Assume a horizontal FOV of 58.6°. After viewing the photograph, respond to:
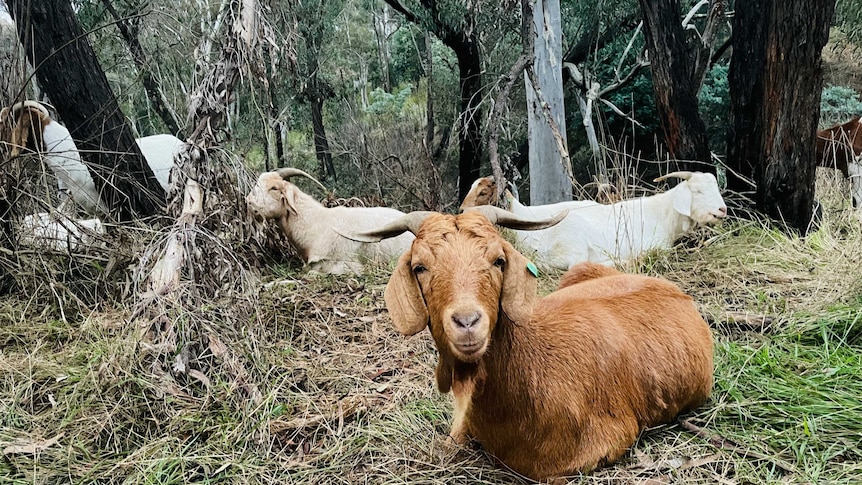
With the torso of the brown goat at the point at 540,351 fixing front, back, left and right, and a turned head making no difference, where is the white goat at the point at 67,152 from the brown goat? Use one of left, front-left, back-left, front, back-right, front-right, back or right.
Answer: right

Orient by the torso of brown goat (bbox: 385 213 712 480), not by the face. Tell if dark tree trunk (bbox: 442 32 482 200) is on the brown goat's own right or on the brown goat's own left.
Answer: on the brown goat's own right

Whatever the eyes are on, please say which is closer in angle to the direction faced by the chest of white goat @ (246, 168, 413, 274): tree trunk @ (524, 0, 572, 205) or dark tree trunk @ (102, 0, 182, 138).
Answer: the dark tree trunk

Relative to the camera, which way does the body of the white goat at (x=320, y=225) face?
to the viewer's left

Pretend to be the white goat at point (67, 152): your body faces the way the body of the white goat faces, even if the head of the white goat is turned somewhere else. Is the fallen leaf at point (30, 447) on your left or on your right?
on your left

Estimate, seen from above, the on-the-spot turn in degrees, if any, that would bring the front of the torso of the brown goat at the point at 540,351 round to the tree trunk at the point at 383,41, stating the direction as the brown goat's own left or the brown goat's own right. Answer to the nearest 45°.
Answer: approximately 135° to the brown goat's own right

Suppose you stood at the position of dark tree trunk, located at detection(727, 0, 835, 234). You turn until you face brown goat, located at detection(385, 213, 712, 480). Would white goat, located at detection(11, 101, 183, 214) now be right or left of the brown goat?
right

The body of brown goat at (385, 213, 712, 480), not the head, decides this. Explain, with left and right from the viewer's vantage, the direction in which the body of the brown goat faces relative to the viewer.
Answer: facing the viewer and to the left of the viewer

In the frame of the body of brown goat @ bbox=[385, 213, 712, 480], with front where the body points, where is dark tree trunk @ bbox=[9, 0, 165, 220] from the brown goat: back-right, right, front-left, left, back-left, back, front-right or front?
right

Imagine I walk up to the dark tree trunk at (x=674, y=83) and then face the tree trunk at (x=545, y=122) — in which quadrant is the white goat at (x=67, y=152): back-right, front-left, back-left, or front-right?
front-left

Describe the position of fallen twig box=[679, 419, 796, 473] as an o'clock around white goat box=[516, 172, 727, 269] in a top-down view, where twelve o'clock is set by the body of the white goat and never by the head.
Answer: The fallen twig is roughly at 3 o'clock from the white goat.

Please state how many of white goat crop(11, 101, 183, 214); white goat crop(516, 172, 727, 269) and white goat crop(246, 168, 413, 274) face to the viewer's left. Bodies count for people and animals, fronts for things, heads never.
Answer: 2

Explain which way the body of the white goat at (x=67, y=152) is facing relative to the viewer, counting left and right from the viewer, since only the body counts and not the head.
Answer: facing to the left of the viewer

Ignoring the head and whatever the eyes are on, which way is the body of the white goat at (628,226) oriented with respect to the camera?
to the viewer's right
